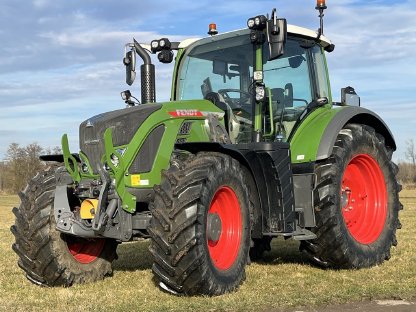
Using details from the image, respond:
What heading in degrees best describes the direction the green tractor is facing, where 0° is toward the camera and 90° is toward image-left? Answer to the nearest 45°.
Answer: approximately 45°
